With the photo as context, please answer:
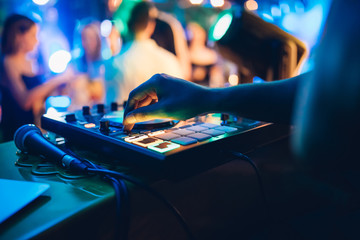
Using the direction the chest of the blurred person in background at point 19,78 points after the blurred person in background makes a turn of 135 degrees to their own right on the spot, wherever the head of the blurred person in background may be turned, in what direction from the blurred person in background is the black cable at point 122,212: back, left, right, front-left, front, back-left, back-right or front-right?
front-left

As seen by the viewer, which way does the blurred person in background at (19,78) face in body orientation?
to the viewer's right

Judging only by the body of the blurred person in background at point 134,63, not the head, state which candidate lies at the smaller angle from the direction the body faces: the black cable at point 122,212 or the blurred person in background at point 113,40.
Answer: the blurred person in background

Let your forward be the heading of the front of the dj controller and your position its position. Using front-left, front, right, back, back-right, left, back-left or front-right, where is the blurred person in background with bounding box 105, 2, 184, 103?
back-left

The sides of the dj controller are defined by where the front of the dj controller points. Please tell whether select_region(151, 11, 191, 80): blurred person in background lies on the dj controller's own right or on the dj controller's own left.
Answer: on the dj controller's own left

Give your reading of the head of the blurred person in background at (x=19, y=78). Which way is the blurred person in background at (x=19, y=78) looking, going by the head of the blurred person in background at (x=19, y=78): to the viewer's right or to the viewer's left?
to the viewer's right
